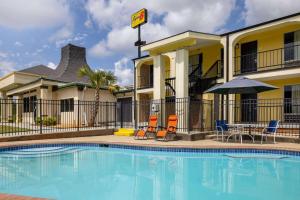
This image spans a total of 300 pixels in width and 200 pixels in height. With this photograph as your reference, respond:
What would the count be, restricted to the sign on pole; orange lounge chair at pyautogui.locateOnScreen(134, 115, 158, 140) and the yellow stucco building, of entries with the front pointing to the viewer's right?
0

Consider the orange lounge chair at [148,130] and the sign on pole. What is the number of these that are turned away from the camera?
0

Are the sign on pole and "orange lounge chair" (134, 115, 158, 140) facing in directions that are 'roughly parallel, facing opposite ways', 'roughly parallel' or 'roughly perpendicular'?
roughly parallel

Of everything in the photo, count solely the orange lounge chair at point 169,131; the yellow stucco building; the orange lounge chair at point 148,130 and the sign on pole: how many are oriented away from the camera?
0

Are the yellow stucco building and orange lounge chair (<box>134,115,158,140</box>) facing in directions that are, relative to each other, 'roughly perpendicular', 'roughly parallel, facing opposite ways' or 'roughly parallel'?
roughly parallel

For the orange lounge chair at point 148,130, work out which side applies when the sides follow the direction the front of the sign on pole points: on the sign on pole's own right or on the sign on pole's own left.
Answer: on the sign on pole's own left

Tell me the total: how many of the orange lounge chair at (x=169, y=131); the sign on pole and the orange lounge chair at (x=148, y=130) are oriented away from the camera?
0

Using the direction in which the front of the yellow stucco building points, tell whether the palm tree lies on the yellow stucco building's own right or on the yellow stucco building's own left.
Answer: on the yellow stucco building's own right

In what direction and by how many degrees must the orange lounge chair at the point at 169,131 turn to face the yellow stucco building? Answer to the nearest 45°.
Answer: approximately 180°

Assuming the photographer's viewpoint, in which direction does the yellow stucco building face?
facing the viewer and to the left of the viewer

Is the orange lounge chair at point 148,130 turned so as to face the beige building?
no

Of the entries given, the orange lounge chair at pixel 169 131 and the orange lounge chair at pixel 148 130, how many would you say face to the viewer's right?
0
